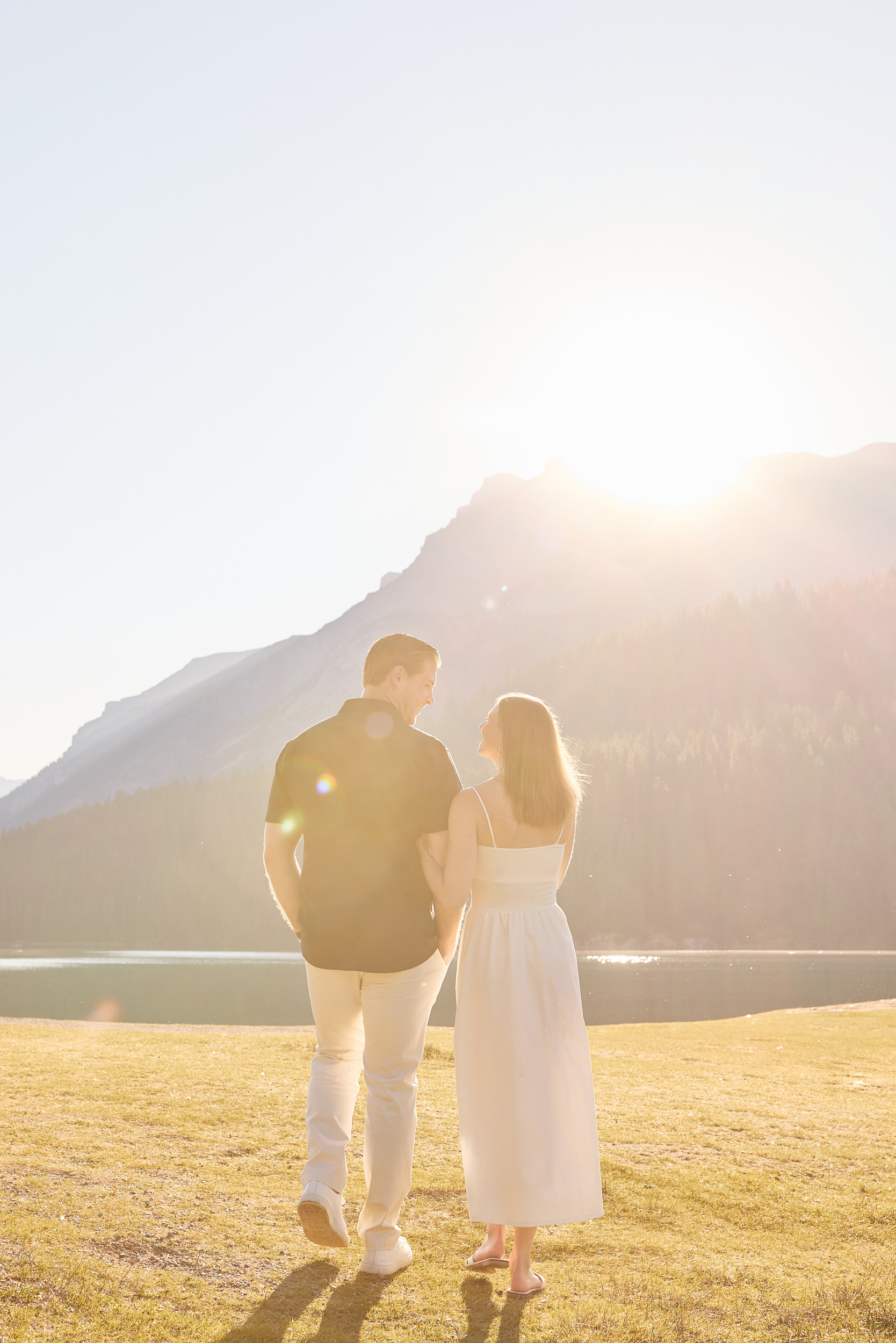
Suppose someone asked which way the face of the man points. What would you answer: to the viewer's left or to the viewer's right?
to the viewer's right

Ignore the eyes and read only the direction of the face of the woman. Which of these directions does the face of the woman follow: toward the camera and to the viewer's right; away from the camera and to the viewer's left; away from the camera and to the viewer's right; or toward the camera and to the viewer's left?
away from the camera and to the viewer's left

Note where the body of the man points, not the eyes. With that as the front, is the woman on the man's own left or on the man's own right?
on the man's own right

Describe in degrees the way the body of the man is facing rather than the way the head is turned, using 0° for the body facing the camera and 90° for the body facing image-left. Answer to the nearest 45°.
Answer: approximately 180°
